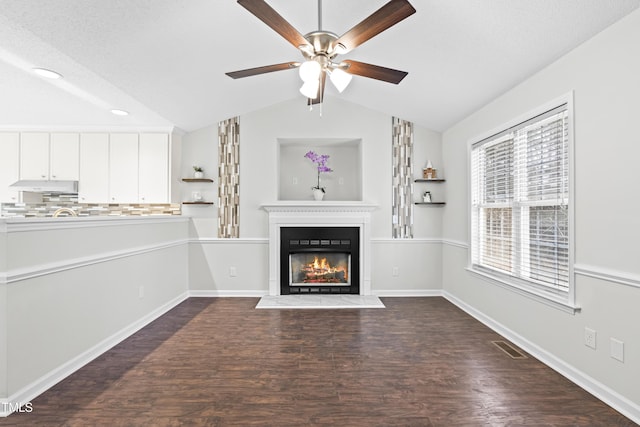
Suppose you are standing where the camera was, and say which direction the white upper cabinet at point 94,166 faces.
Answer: facing the viewer

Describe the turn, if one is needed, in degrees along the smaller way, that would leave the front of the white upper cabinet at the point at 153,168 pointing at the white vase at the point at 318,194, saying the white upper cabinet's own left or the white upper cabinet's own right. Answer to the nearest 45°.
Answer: approximately 90° to the white upper cabinet's own left

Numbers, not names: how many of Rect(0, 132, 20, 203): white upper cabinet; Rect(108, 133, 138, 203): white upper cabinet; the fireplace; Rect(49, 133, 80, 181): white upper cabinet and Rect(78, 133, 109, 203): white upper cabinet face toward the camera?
5

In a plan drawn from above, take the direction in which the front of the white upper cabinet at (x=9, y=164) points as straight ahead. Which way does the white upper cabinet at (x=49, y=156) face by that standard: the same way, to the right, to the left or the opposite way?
the same way

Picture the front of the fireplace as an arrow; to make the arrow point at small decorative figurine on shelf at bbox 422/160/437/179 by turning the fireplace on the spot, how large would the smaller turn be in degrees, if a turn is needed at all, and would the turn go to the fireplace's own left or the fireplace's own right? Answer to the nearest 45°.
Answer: approximately 90° to the fireplace's own left

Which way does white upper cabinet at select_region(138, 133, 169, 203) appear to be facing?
toward the camera

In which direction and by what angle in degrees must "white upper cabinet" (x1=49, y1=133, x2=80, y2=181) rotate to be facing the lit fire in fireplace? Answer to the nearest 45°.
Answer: approximately 45° to its left

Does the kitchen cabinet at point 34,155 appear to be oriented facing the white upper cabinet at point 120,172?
no

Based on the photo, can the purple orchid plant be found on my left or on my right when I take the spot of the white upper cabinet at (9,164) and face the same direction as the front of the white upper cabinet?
on my left

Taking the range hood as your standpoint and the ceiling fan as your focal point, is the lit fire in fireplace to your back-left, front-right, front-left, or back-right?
front-left

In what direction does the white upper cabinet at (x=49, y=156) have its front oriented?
toward the camera

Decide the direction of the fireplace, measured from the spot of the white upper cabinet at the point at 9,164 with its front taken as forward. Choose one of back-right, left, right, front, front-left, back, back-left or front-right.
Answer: front-left

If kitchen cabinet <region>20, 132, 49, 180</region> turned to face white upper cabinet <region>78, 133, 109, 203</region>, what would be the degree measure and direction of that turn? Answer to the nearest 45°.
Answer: approximately 45° to its left

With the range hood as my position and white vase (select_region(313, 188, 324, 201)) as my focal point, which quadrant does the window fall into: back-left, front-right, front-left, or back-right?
front-right

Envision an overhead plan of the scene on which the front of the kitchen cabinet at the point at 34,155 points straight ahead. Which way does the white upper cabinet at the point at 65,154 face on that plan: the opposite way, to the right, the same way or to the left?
the same way

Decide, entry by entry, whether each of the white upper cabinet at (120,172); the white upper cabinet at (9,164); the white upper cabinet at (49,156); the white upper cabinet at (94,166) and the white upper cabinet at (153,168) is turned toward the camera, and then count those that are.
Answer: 5

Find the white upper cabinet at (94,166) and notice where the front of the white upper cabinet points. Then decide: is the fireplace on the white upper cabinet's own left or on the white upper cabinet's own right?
on the white upper cabinet's own left
